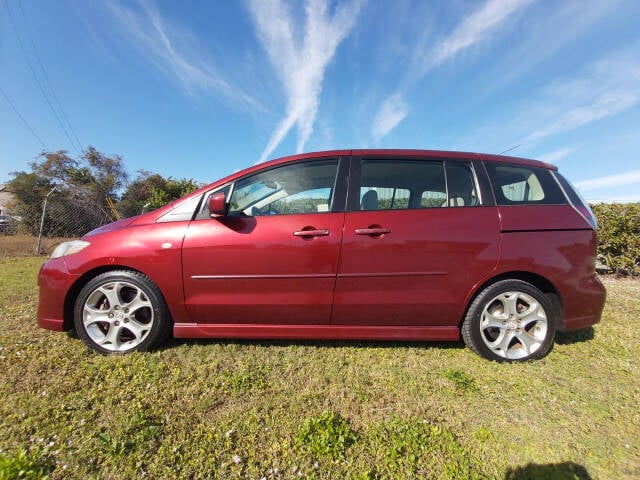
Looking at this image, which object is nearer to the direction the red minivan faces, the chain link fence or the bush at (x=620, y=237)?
the chain link fence

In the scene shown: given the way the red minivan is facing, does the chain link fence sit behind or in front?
in front

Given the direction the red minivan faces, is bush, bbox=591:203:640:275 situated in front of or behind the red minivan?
behind

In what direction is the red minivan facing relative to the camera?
to the viewer's left
